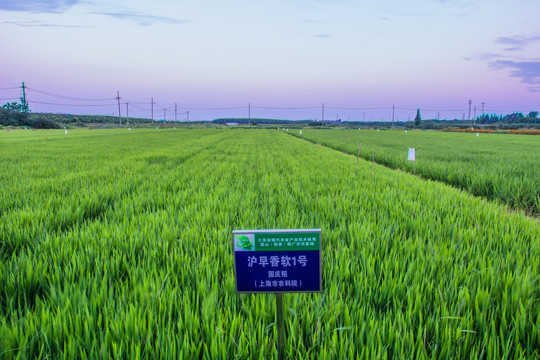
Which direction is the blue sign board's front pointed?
toward the camera
